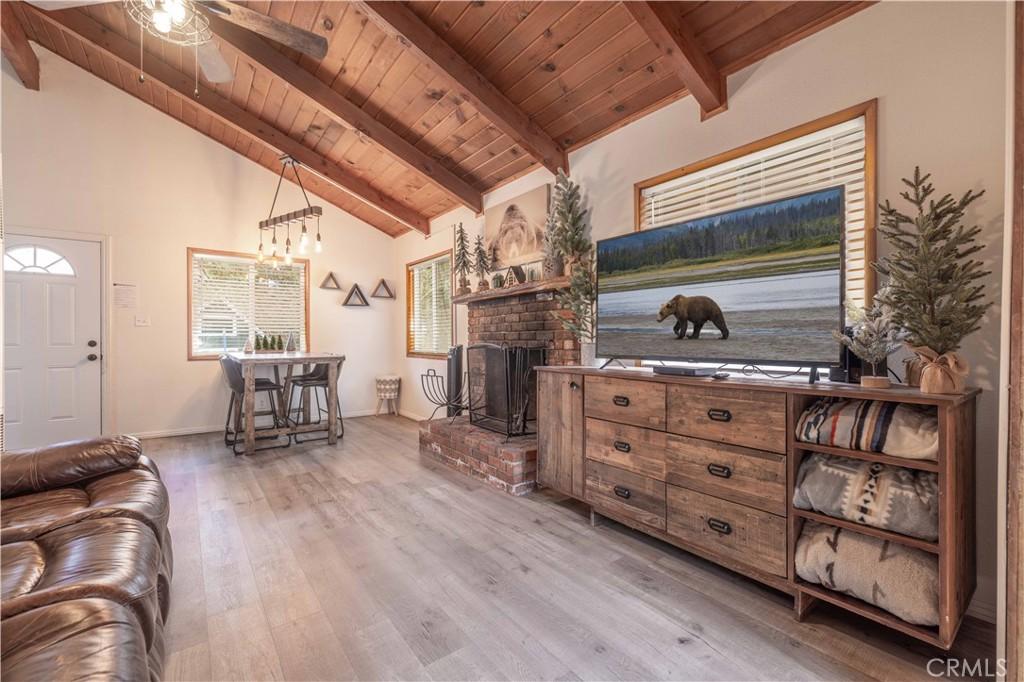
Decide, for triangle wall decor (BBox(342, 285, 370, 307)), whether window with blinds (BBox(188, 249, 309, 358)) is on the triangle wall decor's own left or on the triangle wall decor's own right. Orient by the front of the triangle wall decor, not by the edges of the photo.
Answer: on the triangle wall decor's own right

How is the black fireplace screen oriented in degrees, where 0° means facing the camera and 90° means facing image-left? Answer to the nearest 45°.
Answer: approximately 45°

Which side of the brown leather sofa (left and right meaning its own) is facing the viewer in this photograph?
right

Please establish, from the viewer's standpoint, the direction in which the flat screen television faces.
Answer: facing the viewer and to the left of the viewer

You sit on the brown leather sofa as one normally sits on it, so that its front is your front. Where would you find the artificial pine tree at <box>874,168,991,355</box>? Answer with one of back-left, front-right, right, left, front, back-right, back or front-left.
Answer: front-right

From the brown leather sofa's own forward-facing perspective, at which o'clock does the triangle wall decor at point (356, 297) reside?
The triangle wall decor is roughly at 10 o'clock from the brown leather sofa.

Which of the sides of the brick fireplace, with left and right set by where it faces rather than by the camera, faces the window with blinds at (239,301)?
right

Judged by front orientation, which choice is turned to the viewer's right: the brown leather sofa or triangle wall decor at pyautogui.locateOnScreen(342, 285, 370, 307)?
the brown leather sofa

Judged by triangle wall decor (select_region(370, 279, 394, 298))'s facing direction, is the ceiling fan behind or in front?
in front

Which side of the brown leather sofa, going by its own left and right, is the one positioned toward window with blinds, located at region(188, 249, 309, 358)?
left

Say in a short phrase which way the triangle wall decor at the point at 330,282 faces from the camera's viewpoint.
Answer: facing the viewer

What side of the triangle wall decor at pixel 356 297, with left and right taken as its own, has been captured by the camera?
front

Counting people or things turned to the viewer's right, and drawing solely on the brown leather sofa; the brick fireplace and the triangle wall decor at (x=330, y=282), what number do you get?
1

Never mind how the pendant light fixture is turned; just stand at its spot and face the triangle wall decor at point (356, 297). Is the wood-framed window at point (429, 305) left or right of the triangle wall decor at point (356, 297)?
right
